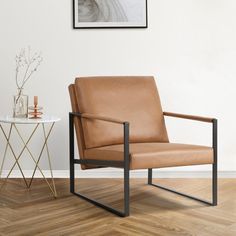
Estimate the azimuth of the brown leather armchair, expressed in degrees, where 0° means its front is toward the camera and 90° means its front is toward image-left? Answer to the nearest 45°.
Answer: approximately 315°

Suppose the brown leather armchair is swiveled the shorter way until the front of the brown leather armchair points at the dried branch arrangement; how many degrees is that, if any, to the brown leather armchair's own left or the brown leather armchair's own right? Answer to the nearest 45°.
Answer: approximately 180°

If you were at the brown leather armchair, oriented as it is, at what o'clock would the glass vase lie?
The glass vase is roughly at 5 o'clock from the brown leather armchair.
